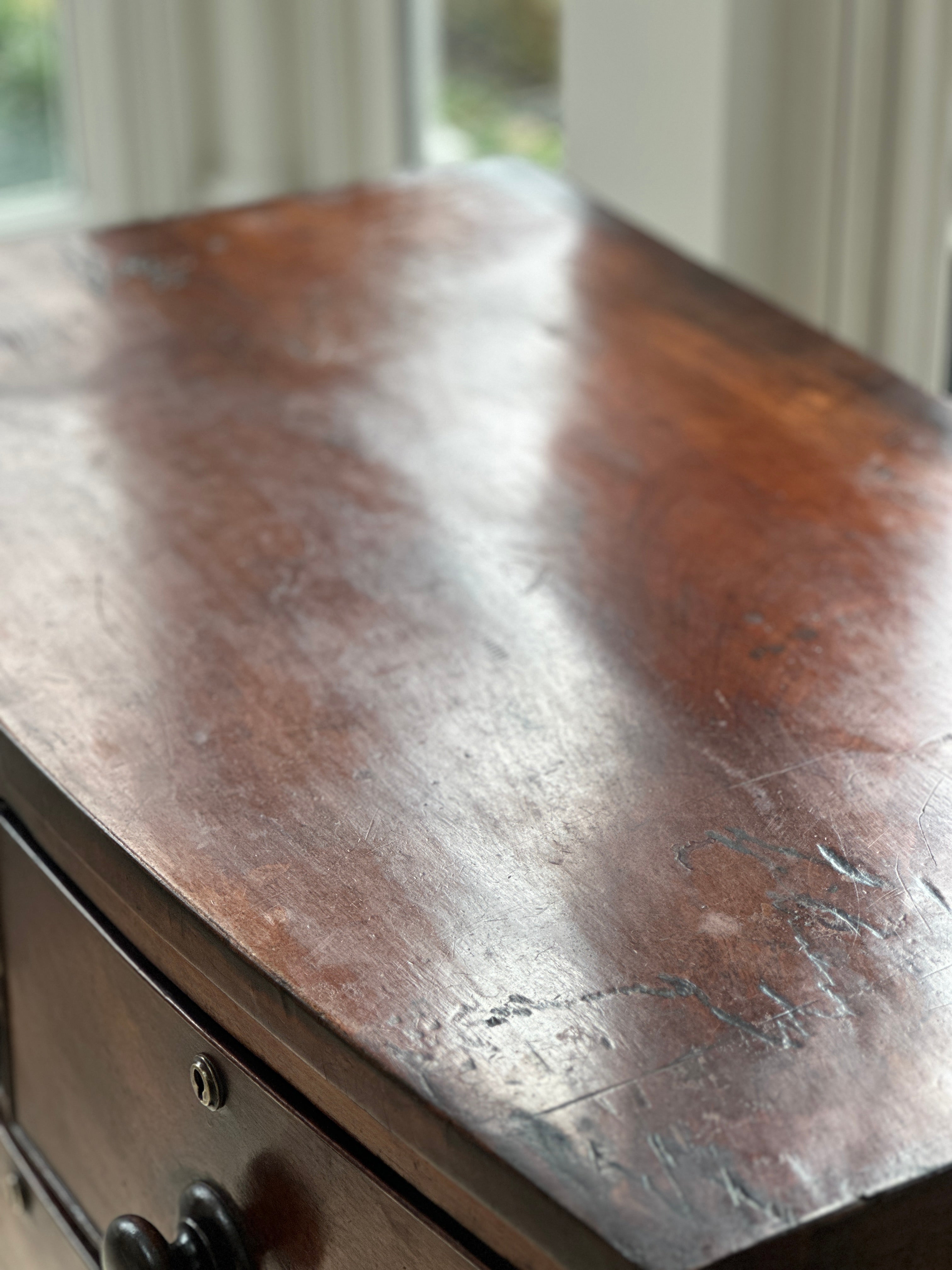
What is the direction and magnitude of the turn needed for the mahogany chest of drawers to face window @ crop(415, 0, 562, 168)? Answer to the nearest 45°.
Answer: approximately 135° to its right

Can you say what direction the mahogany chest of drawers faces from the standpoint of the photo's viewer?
facing the viewer and to the left of the viewer
